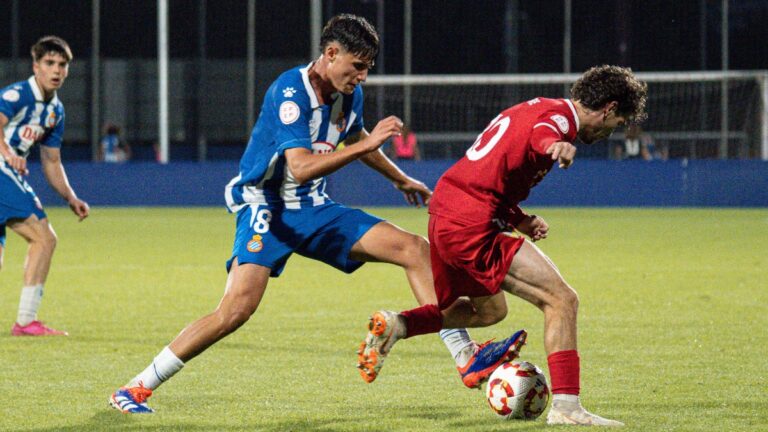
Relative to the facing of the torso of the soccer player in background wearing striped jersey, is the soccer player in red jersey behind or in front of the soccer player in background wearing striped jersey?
in front

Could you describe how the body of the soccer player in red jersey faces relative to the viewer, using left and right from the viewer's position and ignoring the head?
facing to the right of the viewer

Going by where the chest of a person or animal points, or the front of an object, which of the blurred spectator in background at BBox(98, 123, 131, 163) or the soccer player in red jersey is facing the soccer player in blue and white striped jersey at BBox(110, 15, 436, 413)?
the blurred spectator in background

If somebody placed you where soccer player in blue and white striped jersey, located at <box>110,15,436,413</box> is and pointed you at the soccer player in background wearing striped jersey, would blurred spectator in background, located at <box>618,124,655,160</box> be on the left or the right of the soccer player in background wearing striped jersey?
right

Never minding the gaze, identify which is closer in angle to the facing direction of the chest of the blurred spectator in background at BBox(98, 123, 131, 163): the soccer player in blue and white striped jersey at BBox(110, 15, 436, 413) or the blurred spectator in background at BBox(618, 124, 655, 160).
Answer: the soccer player in blue and white striped jersey

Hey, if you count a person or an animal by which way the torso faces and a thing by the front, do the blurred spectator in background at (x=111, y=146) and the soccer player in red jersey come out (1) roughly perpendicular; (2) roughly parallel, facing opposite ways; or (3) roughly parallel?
roughly perpendicular

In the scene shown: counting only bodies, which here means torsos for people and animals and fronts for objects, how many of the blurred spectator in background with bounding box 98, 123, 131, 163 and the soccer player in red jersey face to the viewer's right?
1

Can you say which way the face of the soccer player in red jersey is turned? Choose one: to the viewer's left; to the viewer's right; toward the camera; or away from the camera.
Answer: to the viewer's right

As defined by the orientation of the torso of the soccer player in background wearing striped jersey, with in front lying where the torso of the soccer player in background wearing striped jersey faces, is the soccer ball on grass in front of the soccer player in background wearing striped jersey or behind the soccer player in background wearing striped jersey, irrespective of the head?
in front

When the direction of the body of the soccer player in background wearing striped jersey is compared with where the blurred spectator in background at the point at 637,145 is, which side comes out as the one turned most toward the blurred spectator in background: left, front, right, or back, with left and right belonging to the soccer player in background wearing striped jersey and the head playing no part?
left
